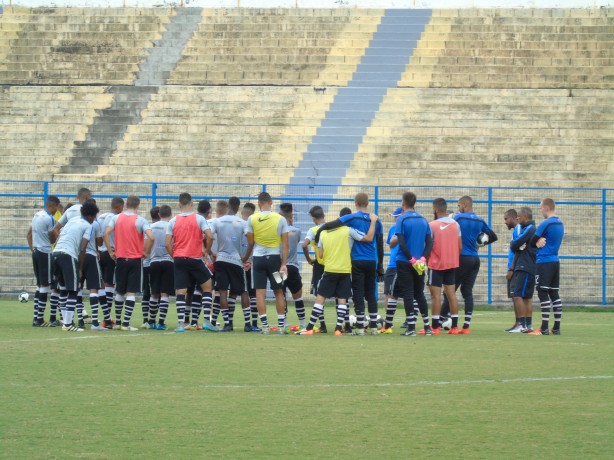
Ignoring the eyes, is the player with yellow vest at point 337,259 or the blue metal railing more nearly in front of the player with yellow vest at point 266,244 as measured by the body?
the blue metal railing

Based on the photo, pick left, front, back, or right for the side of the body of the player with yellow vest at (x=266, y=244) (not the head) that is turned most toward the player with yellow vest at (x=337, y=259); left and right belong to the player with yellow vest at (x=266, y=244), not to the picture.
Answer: right

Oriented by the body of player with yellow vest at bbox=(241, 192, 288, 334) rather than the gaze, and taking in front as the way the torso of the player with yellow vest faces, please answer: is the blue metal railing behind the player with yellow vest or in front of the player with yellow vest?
in front

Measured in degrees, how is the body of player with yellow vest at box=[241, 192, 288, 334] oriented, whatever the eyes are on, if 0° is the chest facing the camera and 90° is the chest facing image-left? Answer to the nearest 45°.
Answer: approximately 180°
